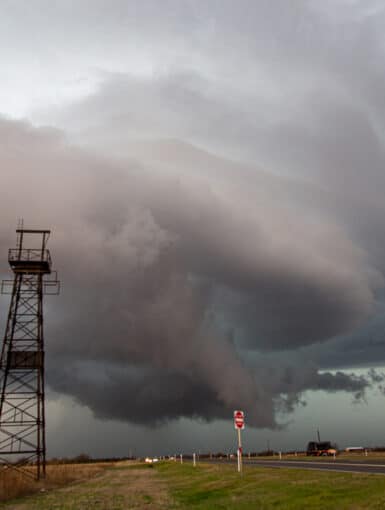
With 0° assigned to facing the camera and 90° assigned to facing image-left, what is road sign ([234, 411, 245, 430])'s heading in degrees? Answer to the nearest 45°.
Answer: approximately 0°
